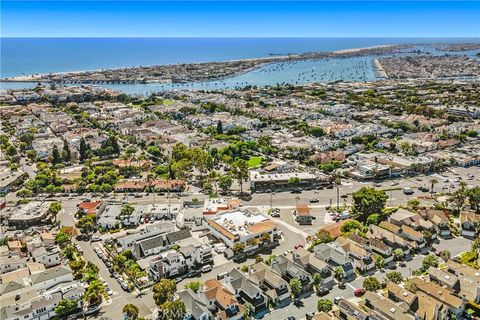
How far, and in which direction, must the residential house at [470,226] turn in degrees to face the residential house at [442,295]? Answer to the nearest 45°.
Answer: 0° — it already faces it

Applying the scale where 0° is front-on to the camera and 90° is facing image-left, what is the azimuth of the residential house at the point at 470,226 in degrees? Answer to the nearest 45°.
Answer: approximately 0°
